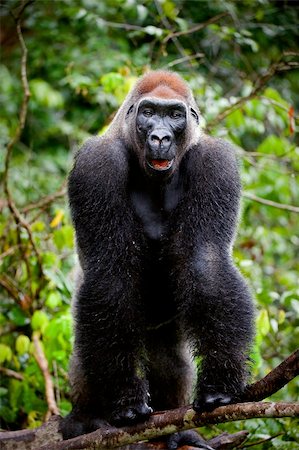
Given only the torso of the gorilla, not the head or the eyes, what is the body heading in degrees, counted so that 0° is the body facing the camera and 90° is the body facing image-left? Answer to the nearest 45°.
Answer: approximately 0°

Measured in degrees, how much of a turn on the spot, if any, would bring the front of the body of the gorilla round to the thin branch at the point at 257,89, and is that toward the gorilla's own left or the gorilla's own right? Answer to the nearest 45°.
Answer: approximately 180°
